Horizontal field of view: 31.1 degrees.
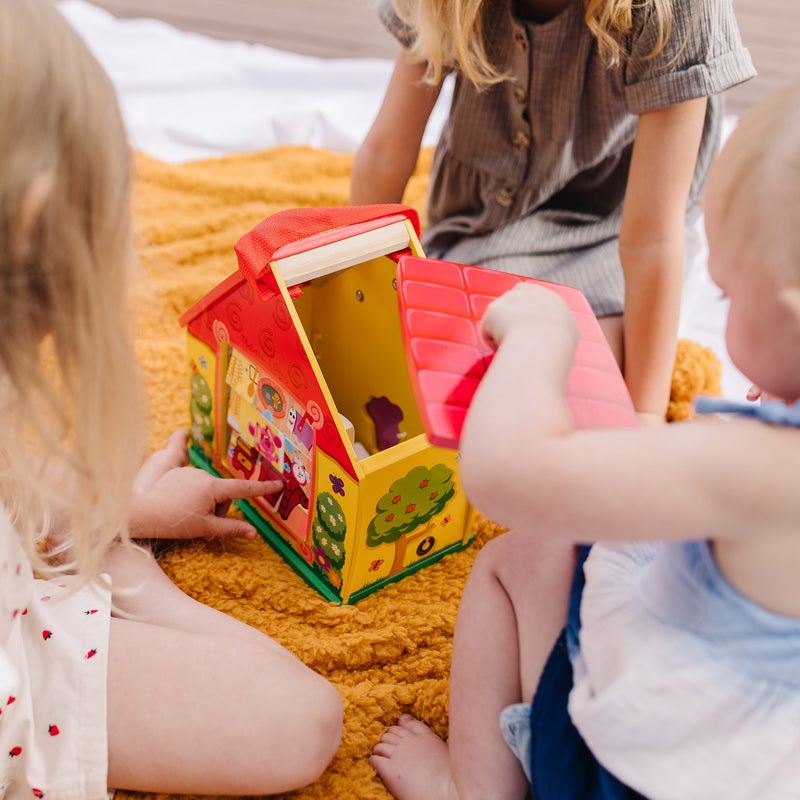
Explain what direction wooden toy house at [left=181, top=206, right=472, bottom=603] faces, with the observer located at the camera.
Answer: facing the viewer and to the left of the viewer
